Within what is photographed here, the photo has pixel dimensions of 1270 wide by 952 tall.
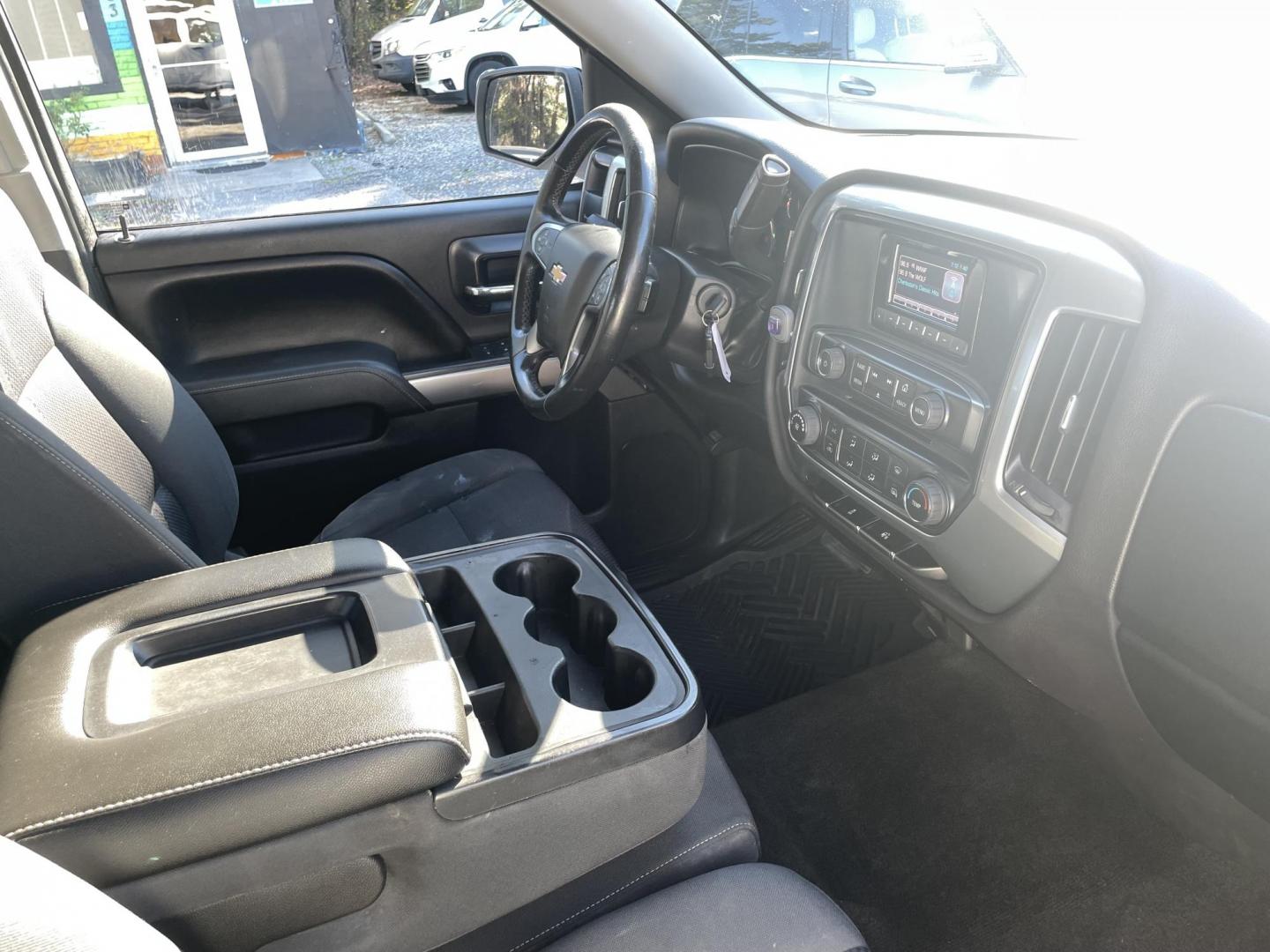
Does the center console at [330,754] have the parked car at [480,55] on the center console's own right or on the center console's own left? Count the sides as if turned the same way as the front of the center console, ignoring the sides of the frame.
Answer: on the center console's own left

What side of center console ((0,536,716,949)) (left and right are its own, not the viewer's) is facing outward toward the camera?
right

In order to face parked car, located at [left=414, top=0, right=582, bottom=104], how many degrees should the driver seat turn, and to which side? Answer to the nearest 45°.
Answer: approximately 45° to its left

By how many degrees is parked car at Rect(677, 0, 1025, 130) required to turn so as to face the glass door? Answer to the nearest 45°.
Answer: approximately 180°

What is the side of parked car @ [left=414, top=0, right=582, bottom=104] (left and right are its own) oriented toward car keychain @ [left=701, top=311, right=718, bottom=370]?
left

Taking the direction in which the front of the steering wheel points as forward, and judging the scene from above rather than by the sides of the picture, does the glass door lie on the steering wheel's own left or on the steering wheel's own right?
on the steering wheel's own right

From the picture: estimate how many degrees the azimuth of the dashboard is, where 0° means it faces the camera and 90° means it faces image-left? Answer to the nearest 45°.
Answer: approximately 45°

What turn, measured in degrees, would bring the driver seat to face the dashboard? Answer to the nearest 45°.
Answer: approximately 45° to its right

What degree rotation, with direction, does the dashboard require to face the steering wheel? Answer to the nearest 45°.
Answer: approximately 90° to its right

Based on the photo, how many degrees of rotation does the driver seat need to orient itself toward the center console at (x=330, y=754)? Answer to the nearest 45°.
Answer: approximately 90° to its right

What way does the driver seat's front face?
to the viewer's right

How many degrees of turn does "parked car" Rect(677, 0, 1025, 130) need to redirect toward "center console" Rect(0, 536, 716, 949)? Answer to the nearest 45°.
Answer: approximately 90° to its right
